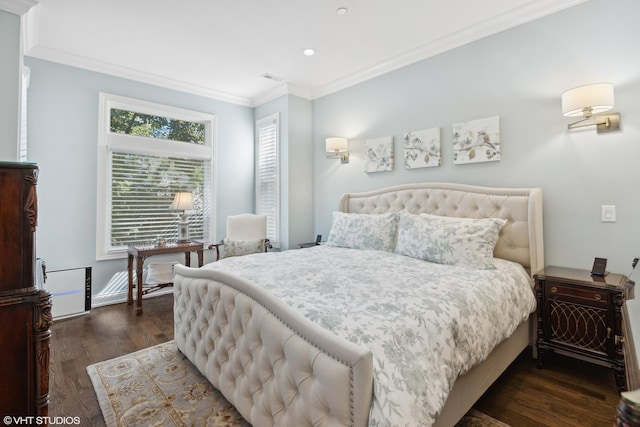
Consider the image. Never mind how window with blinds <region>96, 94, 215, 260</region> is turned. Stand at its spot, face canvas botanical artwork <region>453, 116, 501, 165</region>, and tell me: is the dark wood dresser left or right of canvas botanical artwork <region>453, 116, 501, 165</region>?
right

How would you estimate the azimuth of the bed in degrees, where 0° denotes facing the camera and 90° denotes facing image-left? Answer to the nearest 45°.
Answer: approximately 45°

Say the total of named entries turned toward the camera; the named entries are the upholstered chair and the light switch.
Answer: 2

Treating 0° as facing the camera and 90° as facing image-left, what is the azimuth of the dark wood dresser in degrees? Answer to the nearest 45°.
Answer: approximately 270°

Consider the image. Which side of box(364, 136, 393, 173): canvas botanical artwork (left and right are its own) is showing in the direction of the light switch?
left

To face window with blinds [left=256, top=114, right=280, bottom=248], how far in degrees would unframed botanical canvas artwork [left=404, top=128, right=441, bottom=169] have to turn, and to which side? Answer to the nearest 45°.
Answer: approximately 45° to its right

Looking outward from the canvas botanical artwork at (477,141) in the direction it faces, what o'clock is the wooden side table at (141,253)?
The wooden side table is roughly at 1 o'clock from the canvas botanical artwork.

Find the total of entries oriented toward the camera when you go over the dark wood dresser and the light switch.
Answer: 1

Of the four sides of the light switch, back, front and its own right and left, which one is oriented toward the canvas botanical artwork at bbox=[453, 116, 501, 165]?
right

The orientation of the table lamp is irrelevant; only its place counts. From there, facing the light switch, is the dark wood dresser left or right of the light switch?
right
